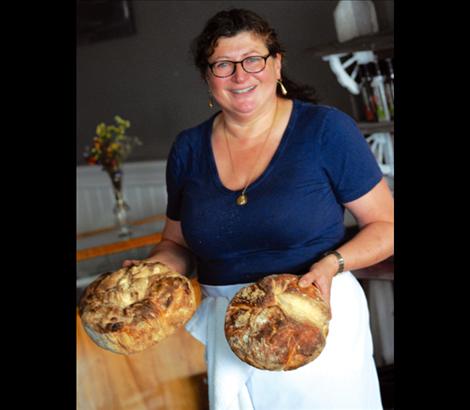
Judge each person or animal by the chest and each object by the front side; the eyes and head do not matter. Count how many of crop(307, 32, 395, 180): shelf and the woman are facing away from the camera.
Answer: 0

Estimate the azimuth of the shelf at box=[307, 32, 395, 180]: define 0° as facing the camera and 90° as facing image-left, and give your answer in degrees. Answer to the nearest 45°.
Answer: approximately 45°

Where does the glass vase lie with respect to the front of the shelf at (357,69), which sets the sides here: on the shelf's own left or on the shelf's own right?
on the shelf's own right

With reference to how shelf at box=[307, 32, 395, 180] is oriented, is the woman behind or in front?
in front

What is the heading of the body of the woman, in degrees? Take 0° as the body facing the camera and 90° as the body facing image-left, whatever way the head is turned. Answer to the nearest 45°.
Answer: approximately 45°

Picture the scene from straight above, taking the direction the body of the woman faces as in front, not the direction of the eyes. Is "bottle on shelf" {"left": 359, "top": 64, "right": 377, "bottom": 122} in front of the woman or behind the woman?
behind

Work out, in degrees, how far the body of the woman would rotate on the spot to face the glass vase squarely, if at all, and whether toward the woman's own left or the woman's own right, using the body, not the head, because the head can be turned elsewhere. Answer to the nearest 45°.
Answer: approximately 135° to the woman's own right

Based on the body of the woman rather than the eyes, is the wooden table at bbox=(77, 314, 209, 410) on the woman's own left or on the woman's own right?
on the woman's own right
